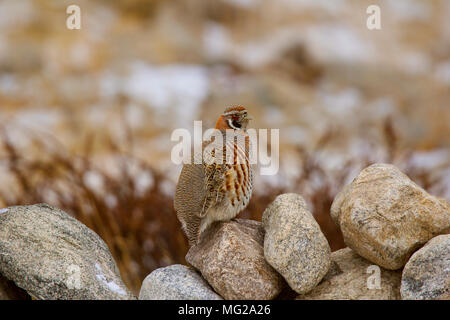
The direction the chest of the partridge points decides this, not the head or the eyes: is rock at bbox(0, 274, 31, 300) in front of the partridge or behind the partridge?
behind

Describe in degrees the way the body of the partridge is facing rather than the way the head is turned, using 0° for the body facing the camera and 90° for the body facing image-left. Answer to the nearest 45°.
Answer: approximately 270°
